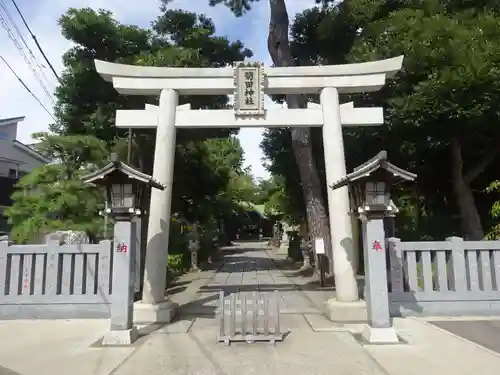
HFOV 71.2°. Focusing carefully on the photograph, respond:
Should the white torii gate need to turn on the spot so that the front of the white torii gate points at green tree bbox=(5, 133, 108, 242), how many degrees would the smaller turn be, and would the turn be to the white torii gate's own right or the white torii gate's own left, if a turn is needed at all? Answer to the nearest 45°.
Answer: approximately 135° to the white torii gate's own right

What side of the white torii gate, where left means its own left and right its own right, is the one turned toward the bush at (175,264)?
back

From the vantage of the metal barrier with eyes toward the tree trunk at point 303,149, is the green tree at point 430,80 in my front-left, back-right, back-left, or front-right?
front-right

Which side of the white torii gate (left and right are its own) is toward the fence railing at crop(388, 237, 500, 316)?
left

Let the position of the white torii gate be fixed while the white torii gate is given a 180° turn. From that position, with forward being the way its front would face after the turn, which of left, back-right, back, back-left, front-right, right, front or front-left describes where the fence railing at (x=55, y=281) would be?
left

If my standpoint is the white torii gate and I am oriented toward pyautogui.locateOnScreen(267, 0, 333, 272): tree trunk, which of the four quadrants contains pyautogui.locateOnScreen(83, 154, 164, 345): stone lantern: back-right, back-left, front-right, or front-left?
back-left

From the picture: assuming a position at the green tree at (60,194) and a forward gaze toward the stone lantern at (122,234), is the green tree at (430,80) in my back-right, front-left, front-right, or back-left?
front-left

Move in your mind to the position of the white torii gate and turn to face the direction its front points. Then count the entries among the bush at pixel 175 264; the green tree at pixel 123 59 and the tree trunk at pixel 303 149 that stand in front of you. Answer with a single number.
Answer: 0

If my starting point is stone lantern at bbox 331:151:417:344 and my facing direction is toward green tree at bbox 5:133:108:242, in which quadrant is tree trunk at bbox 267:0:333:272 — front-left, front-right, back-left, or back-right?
front-right

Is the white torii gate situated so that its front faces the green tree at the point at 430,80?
no

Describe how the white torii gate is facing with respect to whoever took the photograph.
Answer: facing the viewer
